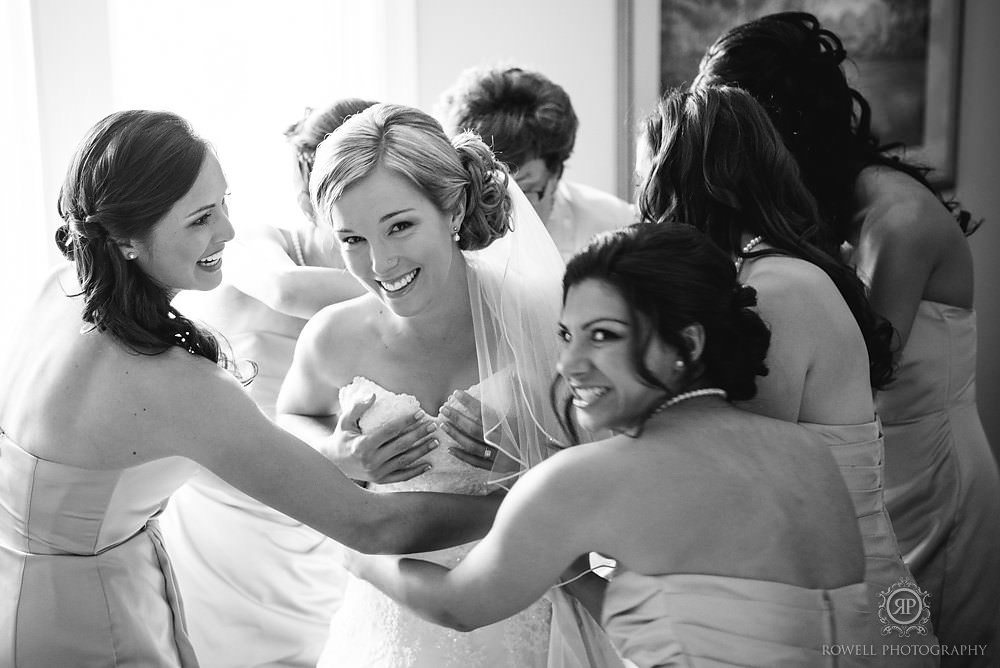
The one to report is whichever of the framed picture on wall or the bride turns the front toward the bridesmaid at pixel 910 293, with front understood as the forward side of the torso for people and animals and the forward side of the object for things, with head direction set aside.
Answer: the framed picture on wall

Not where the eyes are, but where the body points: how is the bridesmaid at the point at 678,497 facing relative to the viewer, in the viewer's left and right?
facing away from the viewer and to the left of the viewer

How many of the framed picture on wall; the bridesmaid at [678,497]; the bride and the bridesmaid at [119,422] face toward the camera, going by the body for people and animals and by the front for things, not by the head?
2

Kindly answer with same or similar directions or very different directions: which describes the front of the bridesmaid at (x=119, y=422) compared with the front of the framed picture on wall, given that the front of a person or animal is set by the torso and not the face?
very different directions

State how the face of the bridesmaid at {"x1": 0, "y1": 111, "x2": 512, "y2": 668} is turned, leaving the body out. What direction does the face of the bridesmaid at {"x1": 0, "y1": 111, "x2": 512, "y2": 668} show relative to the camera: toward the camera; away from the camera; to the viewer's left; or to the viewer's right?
to the viewer's right

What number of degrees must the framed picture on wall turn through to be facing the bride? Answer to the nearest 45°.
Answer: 0° — it already faces them
